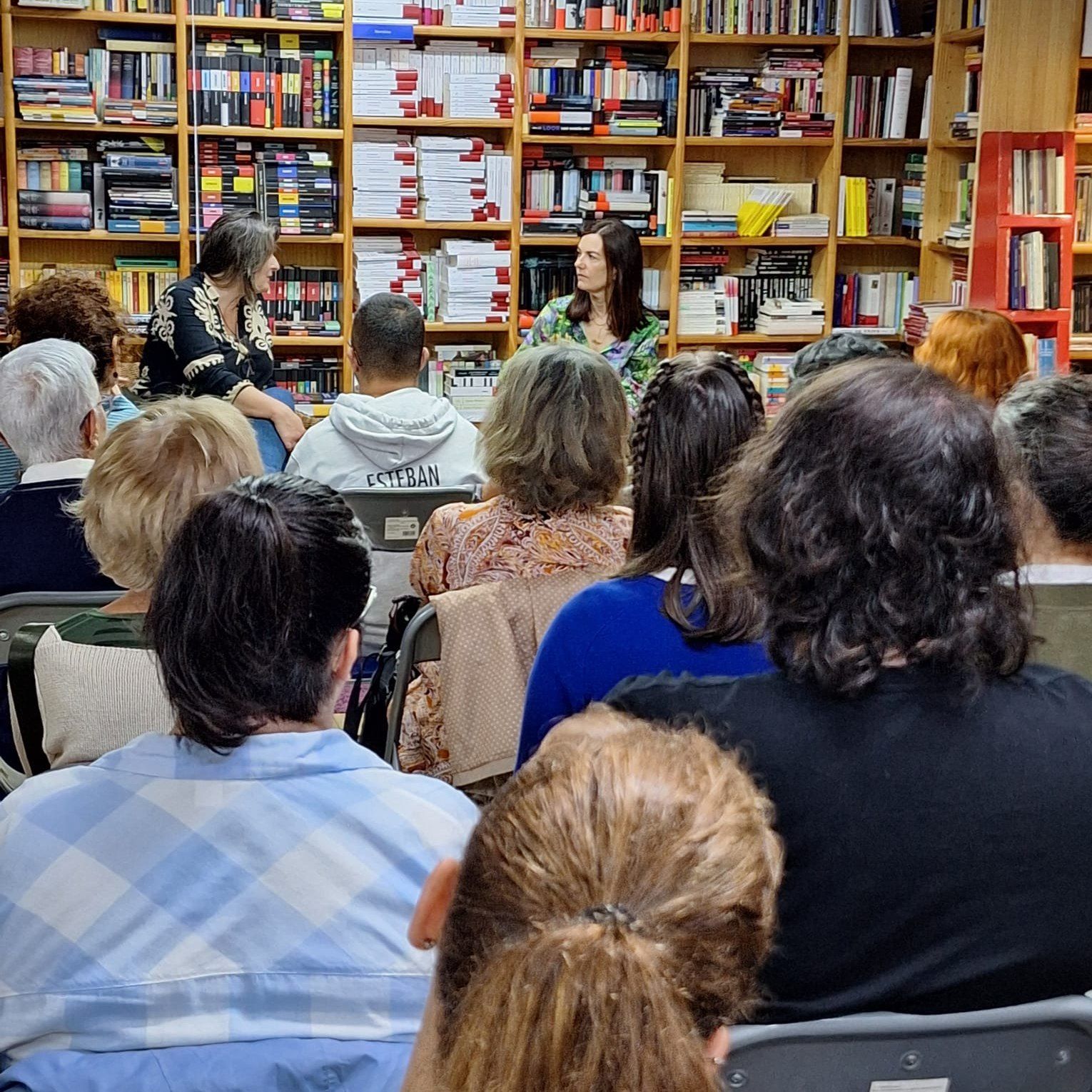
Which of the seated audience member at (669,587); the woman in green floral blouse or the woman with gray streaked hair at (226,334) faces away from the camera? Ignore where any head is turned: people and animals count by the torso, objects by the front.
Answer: the seated audience member

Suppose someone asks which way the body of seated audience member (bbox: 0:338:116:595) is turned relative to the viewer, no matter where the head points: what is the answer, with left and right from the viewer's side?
facing away from the viewer and to the right of the viewer

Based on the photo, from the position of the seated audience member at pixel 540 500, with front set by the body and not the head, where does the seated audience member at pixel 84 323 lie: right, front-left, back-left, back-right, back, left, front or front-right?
front-left

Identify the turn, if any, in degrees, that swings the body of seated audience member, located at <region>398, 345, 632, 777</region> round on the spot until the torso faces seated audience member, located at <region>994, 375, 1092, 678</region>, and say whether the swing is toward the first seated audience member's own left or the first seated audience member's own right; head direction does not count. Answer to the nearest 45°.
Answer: approximately 135° to the first seated audience member's own right

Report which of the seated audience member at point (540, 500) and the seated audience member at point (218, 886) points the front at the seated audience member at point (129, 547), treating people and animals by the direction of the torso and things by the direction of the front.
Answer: the seated audience member at point (218, 886)

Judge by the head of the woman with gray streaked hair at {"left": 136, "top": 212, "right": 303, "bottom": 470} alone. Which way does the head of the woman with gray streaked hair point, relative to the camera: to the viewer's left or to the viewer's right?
to the viewer's right

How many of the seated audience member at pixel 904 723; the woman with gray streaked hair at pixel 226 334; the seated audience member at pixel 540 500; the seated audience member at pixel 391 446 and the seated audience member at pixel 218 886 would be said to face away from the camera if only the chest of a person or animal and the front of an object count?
4

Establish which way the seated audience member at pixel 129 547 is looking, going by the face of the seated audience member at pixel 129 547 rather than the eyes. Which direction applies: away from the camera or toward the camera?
away from the camera

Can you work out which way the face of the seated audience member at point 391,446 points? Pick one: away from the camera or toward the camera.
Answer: away from the camera

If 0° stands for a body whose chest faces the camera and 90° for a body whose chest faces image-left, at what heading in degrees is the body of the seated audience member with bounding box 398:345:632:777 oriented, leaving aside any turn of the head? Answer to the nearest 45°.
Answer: approximately 180°

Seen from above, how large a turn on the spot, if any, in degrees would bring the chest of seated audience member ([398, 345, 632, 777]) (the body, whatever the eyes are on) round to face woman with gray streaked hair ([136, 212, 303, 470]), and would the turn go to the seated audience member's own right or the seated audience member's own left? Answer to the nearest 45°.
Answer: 0° — they already face them

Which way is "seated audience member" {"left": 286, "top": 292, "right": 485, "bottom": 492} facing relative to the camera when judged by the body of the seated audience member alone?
away from the camera

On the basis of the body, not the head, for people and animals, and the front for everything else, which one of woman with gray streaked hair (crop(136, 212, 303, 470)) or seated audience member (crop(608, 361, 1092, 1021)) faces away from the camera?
the seated audience member

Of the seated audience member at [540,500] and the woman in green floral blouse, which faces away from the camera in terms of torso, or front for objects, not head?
the seated audience member

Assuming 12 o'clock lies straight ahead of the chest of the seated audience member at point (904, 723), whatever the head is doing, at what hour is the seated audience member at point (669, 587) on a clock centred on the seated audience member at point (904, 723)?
the seated audience member at point (669, 587) is roughly at 11 o'clock from the seated audience member at point (904, 723).

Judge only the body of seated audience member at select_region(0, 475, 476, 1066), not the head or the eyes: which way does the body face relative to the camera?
away from the camera
